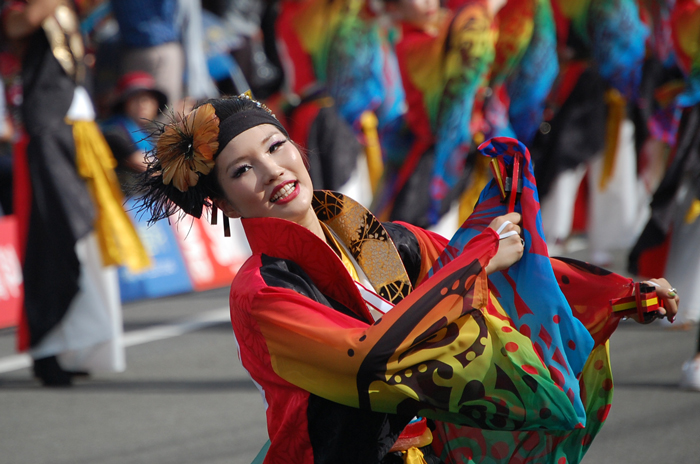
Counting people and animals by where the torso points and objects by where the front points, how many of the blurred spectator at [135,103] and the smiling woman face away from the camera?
0

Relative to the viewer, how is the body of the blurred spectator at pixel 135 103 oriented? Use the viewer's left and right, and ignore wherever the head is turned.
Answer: facing the viewer and to the right of the viewer

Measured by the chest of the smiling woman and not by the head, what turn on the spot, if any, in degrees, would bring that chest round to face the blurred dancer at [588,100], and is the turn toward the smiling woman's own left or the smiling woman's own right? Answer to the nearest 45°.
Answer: approximately 135° to the smiling woman's own left

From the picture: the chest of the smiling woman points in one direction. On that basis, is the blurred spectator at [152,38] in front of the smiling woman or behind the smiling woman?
behind

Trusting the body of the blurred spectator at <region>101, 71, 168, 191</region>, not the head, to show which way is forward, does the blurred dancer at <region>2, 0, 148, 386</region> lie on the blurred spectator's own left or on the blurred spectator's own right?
on the blurred spectator's own right

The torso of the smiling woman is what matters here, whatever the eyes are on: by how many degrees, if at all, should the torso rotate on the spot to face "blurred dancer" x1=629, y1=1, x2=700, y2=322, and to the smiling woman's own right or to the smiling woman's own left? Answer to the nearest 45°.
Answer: approximately 90° to the smiling woman's own left
